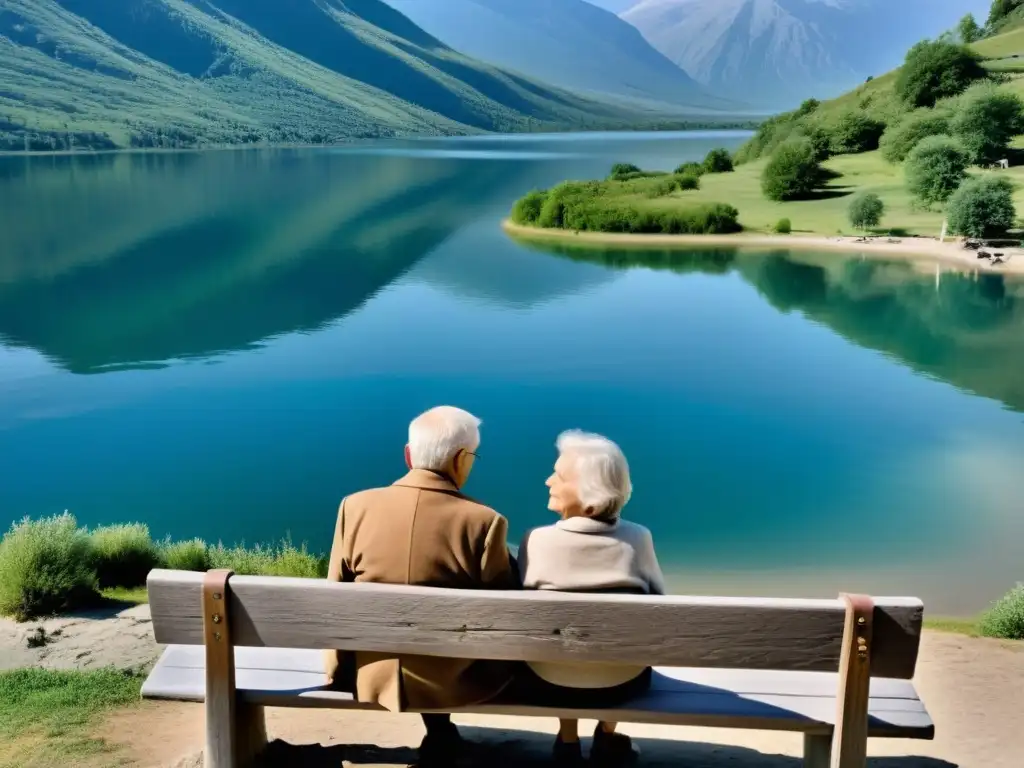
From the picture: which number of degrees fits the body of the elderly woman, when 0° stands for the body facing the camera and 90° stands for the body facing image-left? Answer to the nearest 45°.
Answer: approximately 180°

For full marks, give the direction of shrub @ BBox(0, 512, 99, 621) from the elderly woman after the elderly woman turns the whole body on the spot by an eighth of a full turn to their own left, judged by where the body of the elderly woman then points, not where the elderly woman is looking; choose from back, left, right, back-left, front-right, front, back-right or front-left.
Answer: front

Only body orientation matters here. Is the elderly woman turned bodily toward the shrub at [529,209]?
yes

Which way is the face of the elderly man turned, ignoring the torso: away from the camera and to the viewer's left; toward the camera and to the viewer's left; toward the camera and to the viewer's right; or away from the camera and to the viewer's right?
away from the camera and to the viewer's right

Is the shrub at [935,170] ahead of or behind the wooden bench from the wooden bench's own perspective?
ahead

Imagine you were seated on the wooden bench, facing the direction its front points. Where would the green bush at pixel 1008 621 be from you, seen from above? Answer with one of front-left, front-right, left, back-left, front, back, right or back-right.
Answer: front-right

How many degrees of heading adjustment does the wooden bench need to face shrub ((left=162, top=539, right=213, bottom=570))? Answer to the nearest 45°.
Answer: approximately 45° to its left

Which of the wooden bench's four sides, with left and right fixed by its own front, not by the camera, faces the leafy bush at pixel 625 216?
front

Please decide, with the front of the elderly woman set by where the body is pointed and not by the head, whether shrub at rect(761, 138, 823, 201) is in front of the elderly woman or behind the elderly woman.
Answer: in front

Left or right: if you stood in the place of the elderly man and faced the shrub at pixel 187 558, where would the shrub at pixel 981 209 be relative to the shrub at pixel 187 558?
right

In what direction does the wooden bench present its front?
away from the camera

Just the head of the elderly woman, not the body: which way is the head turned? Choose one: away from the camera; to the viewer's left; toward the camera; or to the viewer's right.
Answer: to the viewer's left
